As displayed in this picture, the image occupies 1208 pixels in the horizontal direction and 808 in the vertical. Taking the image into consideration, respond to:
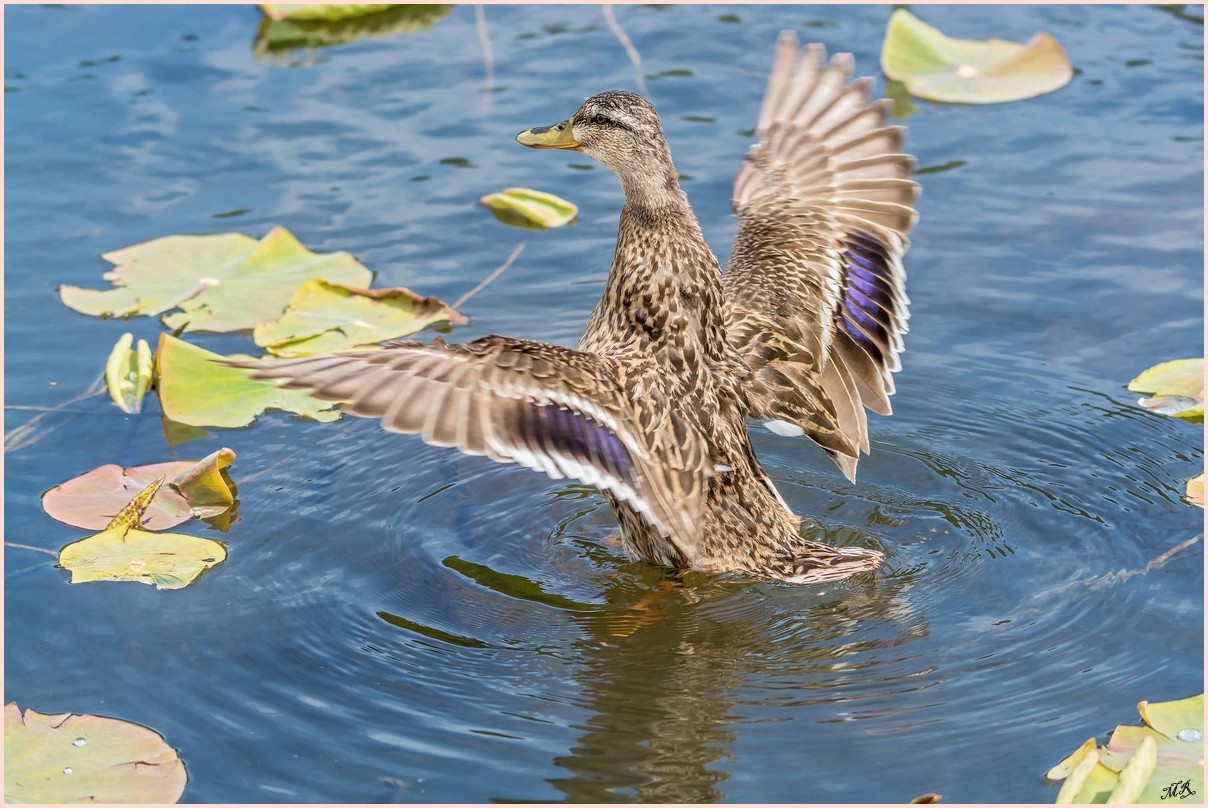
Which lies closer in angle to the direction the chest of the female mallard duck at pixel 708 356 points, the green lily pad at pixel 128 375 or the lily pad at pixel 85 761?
the green lily pad

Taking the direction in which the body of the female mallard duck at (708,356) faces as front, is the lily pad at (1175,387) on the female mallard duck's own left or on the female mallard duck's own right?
on the female mallard duck's own right

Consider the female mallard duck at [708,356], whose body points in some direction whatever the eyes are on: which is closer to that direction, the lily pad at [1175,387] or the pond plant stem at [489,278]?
the pond plant stem

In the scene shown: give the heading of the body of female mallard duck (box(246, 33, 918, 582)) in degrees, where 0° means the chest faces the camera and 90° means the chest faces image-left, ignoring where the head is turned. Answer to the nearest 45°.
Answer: approximately 135°

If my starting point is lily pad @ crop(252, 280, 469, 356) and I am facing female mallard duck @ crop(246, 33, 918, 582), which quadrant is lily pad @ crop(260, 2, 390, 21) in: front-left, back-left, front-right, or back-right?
back-left

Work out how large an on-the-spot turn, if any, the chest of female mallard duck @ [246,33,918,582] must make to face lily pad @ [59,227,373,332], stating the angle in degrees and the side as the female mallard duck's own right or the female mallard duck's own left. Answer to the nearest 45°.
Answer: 0° — it already faces it

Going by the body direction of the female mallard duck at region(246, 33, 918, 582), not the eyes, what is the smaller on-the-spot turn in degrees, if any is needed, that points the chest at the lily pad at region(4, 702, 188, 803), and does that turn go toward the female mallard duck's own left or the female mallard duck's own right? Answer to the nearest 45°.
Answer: approximately 90° to the female mallard duck's own left
